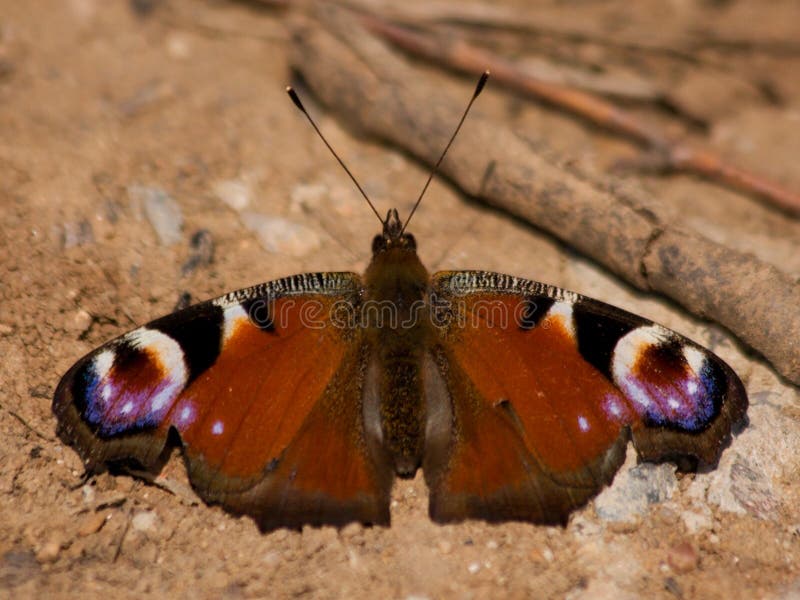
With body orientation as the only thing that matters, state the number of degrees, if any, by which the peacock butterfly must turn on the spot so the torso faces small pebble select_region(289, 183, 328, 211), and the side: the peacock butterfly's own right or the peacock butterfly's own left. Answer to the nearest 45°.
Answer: approximately 45° to the peacock butterfly's own left

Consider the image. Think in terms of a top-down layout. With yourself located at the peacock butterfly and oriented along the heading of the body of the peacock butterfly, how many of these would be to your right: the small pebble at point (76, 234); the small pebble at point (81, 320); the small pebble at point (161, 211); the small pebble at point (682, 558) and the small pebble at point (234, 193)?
1

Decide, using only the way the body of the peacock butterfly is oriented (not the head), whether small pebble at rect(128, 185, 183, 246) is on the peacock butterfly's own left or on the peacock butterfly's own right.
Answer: on the peacock butterfly's own left

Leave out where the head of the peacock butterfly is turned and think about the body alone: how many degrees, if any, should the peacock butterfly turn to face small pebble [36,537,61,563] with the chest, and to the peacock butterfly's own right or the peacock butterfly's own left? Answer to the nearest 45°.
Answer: approximately 135° to the peacock butterfly's own left

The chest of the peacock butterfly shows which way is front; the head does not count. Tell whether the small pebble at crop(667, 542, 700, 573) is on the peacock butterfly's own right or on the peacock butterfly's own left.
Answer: on the peacock butterfly's own right

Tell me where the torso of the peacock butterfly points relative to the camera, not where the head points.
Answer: away from the camera

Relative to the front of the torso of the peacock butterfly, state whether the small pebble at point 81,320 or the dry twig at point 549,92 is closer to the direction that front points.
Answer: the dry twig

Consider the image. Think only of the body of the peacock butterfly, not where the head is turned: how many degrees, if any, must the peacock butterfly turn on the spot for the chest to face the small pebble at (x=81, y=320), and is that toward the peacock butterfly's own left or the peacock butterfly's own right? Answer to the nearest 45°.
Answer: approximately 90° to the peacock butterfly's own left

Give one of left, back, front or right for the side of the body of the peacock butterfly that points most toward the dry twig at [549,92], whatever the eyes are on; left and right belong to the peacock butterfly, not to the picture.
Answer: front

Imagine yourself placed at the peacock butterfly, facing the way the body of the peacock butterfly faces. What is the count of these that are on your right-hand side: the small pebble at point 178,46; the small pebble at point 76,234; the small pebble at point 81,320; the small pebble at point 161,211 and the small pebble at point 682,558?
1

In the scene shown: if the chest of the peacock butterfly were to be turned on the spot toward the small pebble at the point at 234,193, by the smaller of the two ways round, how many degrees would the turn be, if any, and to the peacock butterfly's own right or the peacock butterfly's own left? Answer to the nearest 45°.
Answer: approximately 45° to the peacock butterfly's own left

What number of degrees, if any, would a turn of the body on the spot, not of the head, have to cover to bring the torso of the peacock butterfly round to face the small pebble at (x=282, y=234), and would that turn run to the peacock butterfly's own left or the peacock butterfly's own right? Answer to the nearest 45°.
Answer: approximately 45° to the peacock butterfly's own left

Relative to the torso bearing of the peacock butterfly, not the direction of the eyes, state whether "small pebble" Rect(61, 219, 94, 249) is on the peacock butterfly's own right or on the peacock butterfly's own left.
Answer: on the peacock butterfly's own left
